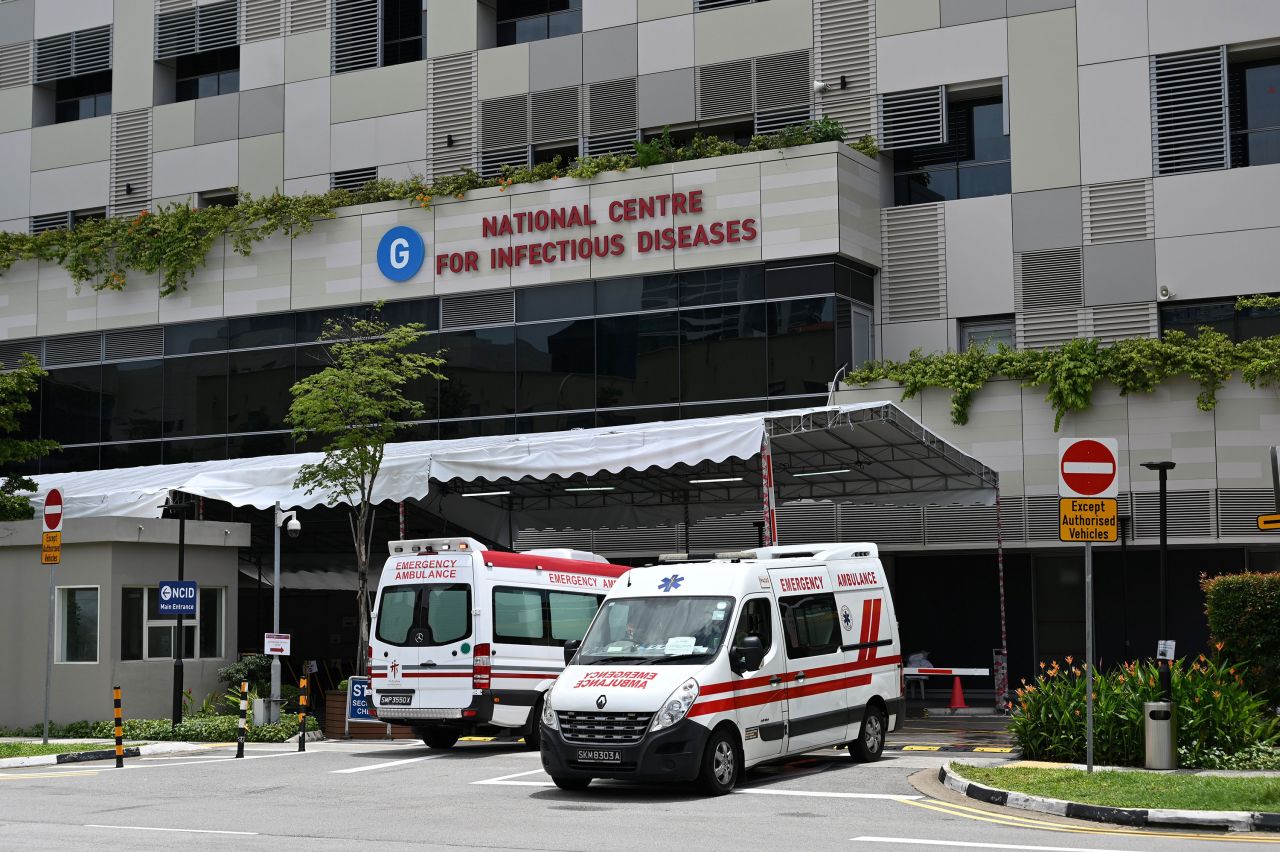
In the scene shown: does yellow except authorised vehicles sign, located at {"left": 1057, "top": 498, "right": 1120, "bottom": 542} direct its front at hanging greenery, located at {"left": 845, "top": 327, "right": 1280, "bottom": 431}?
no

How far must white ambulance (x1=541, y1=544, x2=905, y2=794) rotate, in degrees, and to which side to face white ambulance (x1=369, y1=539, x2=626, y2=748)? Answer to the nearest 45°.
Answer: approximately 90° to its right

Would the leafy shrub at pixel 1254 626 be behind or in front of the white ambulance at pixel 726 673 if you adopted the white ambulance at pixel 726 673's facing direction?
behind

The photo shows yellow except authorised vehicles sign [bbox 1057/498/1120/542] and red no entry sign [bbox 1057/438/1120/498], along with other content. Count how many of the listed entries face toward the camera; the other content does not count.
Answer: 2

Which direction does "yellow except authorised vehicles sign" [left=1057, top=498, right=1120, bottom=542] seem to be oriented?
toward the camera

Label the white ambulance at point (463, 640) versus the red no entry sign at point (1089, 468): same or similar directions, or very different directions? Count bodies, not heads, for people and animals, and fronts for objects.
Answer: very different directions

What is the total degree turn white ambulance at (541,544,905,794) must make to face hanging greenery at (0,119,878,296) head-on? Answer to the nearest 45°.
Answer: approximately 90° to its right

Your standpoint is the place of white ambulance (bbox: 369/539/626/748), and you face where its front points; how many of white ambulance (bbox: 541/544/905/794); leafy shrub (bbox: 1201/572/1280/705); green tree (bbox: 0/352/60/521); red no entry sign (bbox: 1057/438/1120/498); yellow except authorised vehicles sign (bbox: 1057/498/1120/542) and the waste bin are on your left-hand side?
1

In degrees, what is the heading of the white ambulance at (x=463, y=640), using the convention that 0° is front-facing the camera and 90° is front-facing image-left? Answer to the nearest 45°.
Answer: approximately 225°

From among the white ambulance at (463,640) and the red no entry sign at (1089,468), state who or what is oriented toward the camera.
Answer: the red no entry sign

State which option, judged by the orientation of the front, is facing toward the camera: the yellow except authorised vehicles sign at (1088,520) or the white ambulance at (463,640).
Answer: the yellow except authorised vehicles sign

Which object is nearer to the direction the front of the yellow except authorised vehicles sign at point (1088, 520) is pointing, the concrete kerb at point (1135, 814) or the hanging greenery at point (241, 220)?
the concrete kerb

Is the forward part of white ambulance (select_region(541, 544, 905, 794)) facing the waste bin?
no

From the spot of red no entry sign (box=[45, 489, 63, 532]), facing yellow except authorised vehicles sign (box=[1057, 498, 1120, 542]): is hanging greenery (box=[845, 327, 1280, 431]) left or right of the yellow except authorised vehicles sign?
left

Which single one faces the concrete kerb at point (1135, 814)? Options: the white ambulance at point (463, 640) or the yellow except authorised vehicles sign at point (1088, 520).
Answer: the yellow except authorised vehicles sign

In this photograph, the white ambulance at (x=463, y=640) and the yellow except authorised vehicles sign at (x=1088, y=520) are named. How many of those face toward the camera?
1

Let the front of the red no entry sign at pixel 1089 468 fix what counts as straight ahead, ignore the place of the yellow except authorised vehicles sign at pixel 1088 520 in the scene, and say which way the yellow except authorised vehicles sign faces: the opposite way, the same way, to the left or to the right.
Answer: the same way

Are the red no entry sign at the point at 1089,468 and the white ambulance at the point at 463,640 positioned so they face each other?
no

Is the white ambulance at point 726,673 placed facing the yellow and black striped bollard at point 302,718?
no

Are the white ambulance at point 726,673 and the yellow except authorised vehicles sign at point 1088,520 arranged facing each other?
no

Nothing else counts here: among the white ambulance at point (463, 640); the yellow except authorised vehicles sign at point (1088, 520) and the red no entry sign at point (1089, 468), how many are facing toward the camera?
2
